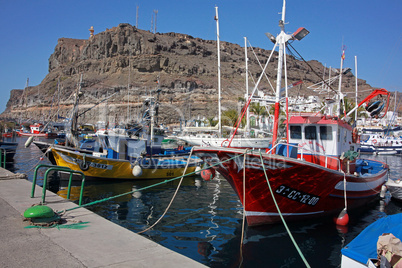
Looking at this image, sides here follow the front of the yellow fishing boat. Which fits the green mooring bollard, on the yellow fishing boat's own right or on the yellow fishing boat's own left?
on the yellow fishing boat's own left

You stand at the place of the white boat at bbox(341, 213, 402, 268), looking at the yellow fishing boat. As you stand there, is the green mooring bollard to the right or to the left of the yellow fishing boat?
left

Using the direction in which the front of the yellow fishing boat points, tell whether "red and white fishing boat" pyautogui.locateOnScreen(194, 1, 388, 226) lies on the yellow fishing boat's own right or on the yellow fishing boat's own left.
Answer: on the yellow fishing boat's own left

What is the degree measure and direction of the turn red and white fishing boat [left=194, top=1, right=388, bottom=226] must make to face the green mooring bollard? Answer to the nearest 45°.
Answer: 0° — it already faces it

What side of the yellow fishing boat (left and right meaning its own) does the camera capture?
left

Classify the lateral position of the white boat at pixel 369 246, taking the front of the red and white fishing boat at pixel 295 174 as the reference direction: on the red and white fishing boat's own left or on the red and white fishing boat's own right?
on the red and white fishing boat's own left
